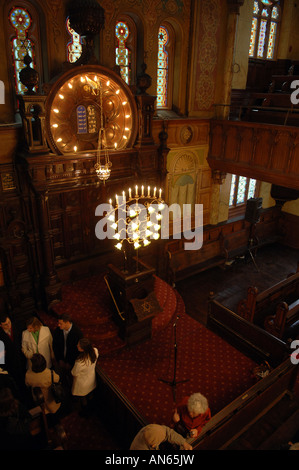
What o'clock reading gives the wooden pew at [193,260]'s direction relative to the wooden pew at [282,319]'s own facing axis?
the wooden pew at [193,260] is roughly at 12 o'clock from the wooden pew at [282,319].

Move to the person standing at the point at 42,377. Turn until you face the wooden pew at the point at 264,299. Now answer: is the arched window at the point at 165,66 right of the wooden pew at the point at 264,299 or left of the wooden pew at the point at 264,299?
left

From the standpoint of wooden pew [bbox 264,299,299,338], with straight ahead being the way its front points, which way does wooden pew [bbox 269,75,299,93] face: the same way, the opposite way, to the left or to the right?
to the left

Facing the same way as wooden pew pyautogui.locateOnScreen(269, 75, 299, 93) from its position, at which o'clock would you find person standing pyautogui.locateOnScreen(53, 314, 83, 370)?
The person standing is roughly at 11 o'clock from the wooden pew.

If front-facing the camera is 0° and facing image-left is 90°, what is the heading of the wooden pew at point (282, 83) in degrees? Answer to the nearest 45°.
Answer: approximately 45°
